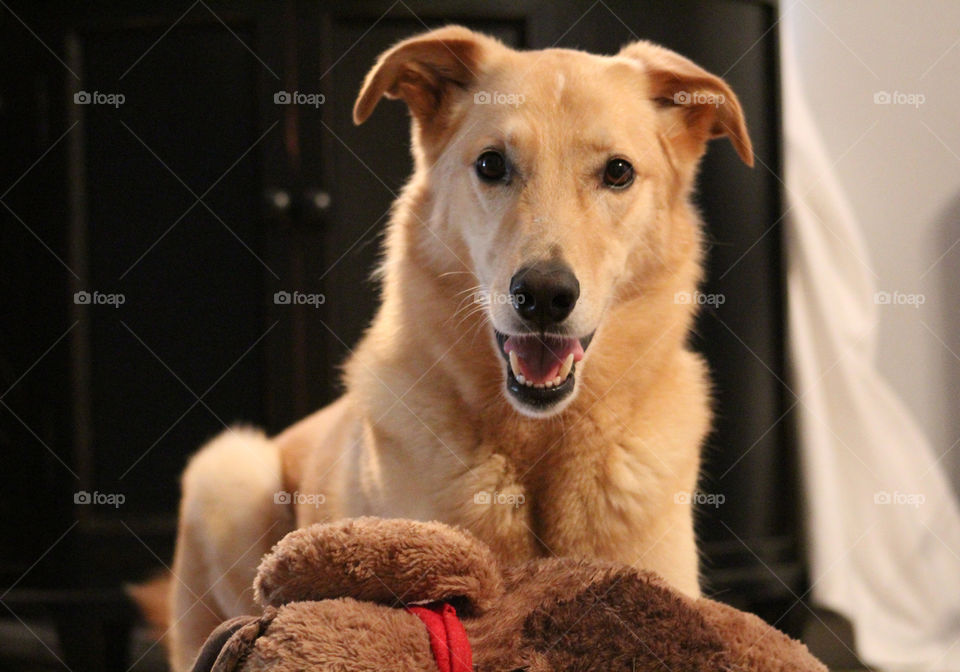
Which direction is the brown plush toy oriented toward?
to the viewer's left

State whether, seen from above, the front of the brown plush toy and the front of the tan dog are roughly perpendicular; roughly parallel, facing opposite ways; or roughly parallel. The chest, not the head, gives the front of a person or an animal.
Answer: roughly perpendicular

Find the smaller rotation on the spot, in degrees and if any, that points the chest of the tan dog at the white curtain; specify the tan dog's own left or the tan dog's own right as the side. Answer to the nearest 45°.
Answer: approximately 135° to the tan dog's own left

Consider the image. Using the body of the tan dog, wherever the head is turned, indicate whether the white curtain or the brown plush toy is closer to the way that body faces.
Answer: the brown plush toy

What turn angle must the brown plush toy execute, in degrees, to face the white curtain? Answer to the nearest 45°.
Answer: approximately 135° to its right

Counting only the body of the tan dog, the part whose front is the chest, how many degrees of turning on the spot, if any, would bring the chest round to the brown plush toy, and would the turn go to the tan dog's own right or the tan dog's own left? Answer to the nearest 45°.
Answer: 0° — it already faces it

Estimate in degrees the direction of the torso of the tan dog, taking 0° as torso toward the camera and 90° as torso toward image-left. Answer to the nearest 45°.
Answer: approximately 0°

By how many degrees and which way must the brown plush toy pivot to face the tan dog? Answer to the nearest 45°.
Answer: approximately 90° to its right
